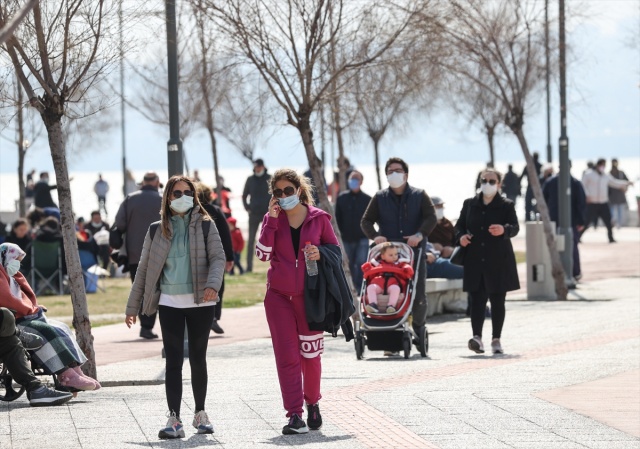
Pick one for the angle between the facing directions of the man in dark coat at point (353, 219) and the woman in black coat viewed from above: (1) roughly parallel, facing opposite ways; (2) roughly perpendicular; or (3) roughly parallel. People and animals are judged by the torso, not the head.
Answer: roughly parallel

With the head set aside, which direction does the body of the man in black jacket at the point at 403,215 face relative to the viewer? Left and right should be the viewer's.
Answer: facing the viewer

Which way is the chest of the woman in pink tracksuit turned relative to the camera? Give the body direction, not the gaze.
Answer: toward the camera

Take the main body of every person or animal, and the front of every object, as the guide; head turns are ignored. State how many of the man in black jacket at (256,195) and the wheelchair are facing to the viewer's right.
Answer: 1

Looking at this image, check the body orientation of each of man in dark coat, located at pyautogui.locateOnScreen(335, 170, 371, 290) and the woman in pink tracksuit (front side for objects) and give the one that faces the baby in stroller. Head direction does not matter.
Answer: the man in dark coat

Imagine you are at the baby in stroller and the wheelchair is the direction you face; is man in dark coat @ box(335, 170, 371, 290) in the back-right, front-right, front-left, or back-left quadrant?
back-right

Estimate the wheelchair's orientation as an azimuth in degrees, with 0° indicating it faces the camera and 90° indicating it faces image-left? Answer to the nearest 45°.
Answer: approximately 270°

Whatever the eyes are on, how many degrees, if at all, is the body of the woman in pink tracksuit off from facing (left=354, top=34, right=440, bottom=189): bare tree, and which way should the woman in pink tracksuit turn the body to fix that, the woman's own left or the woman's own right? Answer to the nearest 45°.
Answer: approximately 180°

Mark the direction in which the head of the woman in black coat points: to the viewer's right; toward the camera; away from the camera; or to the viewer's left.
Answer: toward the camera

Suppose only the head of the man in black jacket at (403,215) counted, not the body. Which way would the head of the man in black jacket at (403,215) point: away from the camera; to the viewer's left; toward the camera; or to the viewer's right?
toward the camera

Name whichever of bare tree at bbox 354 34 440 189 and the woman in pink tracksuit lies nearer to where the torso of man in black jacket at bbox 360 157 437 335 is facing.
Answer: the woman in pink tracksuit

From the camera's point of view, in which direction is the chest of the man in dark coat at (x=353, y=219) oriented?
toward the camera

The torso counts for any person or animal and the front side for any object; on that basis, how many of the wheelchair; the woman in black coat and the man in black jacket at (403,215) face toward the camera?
2
